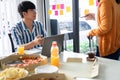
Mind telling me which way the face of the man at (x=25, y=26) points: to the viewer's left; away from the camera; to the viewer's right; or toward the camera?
to the viewer's right

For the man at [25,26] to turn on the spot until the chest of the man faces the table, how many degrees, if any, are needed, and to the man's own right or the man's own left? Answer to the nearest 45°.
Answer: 0° — they already face it

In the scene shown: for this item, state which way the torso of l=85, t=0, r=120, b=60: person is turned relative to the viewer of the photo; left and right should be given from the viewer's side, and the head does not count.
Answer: facing away from the viewer and to the left of the viewer

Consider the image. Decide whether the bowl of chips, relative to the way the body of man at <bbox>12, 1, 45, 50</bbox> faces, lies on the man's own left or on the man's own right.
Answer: on the man's own right

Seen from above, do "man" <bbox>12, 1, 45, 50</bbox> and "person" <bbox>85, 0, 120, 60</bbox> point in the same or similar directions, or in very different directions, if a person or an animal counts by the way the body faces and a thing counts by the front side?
very different directions

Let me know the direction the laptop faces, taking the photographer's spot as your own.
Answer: facing away from the viewer and to the left of the viewer

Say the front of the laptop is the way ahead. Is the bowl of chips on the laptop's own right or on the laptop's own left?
on the laptop's own left

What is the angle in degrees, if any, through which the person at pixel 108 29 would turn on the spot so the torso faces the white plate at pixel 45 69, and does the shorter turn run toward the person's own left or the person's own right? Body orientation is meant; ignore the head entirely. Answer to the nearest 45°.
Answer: approximately 90° to the person's own left

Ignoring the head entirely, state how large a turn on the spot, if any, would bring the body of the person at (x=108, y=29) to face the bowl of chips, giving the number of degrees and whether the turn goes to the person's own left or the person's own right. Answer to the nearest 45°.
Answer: approximately 90° to the person's own left
